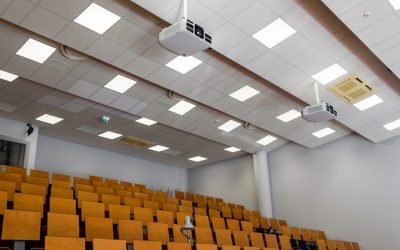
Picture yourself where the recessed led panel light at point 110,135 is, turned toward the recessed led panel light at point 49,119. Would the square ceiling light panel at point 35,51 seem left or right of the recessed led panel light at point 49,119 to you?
left

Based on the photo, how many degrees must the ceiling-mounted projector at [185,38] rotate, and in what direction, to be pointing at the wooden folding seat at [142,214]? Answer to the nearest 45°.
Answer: approximately 135° to its left

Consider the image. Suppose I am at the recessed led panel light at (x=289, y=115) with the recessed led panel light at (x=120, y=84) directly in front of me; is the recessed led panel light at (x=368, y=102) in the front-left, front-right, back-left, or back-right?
back-left

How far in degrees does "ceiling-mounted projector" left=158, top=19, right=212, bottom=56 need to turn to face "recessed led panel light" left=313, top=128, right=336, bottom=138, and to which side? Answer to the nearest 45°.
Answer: approximately 90° to its left

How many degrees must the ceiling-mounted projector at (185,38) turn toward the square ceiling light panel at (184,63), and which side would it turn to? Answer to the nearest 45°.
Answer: approximately 135° to its left

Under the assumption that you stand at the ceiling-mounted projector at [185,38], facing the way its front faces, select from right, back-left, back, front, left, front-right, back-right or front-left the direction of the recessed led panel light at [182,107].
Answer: back-left

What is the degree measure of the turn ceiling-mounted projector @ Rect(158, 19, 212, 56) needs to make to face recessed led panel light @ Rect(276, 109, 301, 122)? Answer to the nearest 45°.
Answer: approximately 90° to its left

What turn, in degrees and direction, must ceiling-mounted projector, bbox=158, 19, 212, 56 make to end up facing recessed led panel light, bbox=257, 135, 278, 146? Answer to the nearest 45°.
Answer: approximately 135° to its left

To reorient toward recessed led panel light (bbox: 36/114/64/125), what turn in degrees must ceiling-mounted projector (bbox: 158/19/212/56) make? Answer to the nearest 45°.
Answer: approximately 180°

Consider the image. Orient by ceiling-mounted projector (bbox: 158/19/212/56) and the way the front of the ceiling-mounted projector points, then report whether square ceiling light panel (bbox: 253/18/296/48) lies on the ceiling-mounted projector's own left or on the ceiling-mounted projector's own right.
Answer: on the ceiling-mounted projector's own left

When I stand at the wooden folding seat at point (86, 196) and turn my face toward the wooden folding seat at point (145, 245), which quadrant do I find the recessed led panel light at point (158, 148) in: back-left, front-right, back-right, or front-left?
back-left

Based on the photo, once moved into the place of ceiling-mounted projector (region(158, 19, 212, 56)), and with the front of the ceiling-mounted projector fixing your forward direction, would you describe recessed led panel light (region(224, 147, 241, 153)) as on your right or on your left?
on your left

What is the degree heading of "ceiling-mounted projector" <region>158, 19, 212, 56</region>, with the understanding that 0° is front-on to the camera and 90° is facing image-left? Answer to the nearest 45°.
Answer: approximately 315°

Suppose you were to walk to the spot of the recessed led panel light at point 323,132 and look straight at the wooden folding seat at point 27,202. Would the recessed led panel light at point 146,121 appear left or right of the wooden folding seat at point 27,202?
right

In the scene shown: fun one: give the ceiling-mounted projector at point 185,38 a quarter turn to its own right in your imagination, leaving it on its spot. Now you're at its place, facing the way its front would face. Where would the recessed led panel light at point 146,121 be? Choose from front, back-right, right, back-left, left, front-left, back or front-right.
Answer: back-right
